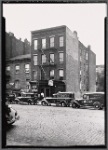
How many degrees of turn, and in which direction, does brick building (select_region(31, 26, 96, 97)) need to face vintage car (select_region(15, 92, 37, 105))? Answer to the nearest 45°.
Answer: approximately 90° to its right

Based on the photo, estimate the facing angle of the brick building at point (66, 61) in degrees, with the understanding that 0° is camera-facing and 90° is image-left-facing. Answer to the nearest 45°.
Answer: approximately 45°
